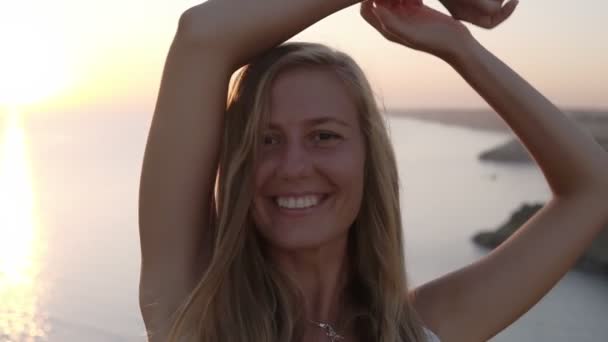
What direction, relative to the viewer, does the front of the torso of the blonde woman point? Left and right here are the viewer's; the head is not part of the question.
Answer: facing the viewer

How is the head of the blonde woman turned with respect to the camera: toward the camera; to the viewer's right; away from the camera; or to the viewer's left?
toward the camera
